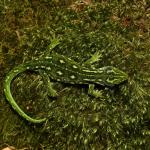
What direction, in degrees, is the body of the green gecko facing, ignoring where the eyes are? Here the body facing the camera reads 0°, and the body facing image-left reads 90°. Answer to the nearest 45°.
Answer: approximately 270°
